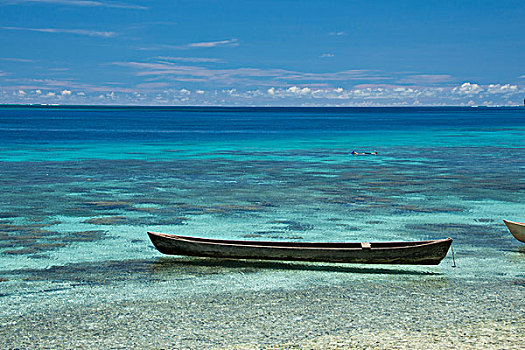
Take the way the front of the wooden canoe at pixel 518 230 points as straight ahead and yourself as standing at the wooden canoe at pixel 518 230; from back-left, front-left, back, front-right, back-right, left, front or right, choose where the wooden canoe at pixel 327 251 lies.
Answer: front-left

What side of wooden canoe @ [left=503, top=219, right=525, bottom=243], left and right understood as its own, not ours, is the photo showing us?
left
